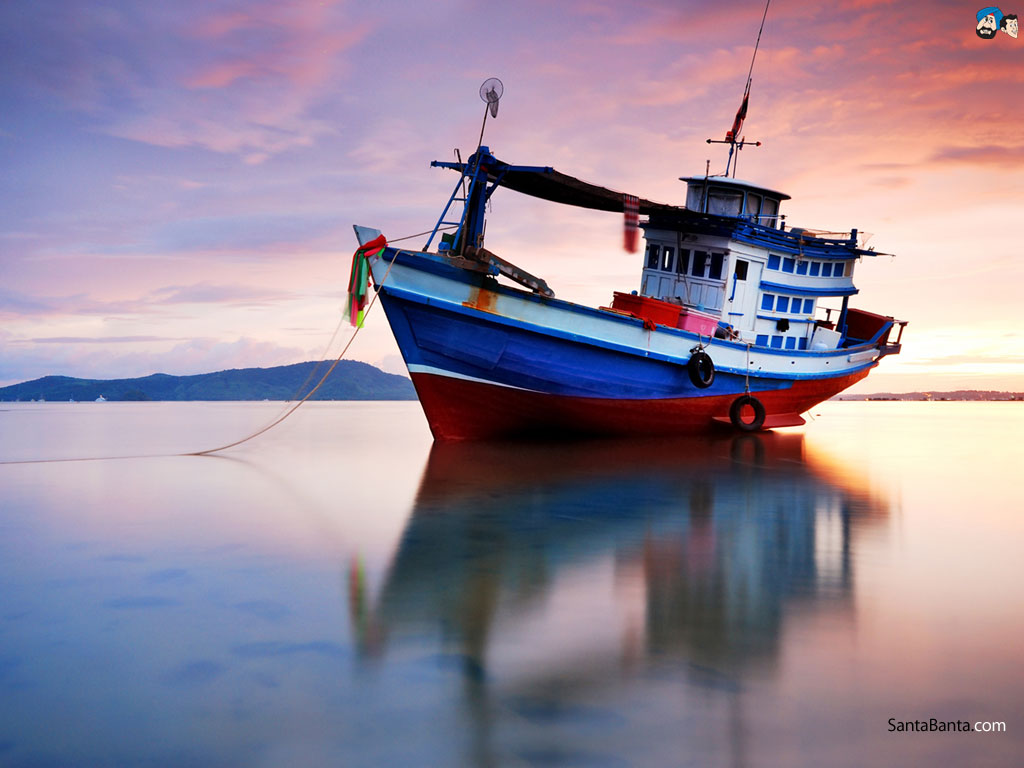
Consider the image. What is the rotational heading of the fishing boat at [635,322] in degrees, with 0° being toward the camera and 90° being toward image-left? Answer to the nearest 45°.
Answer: approximately 45°
